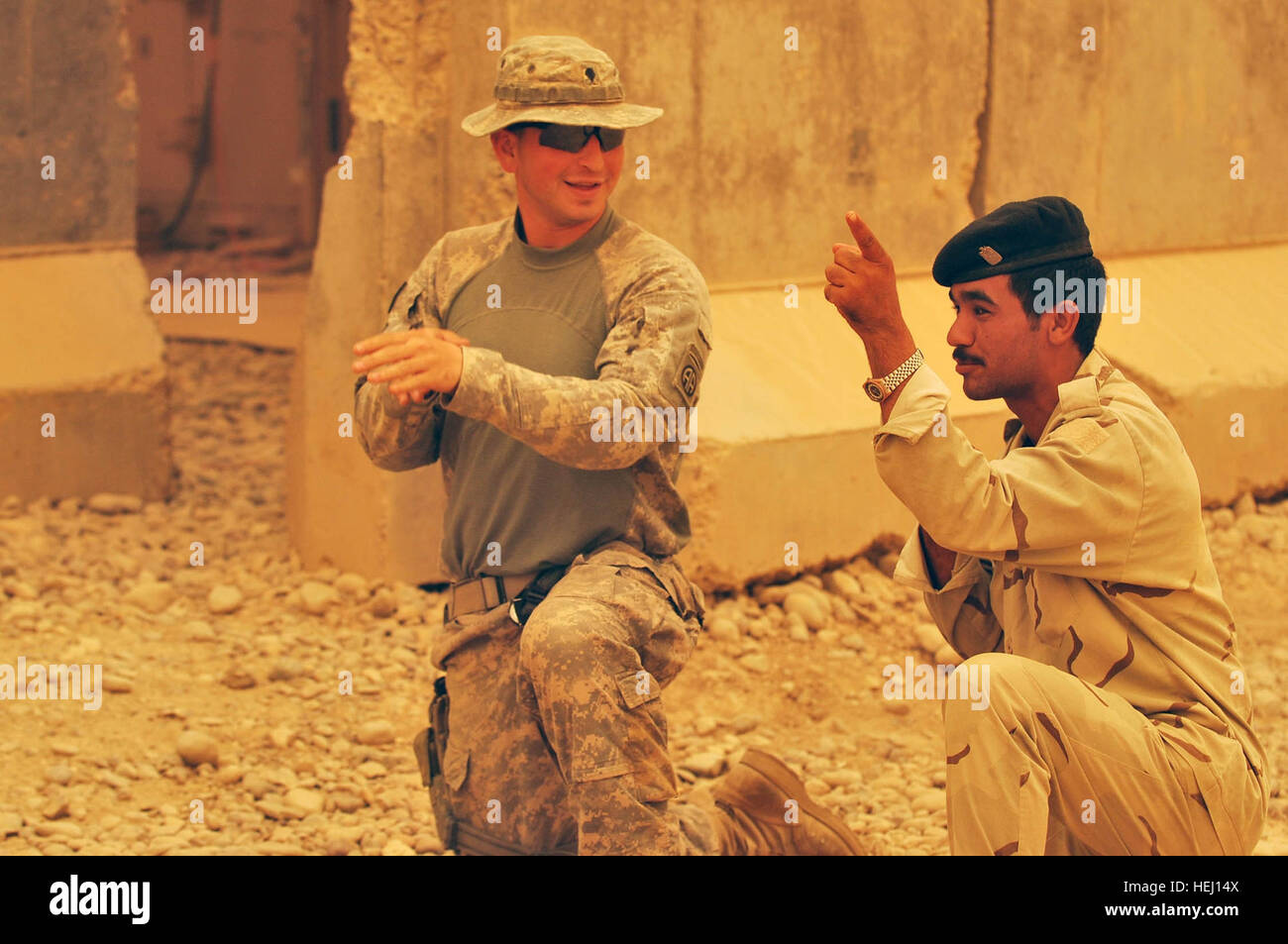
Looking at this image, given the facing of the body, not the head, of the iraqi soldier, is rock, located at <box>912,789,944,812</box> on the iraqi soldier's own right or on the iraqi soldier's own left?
on the iraqi soldier's own right

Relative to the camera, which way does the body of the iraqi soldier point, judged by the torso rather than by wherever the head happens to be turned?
to the viewer's left

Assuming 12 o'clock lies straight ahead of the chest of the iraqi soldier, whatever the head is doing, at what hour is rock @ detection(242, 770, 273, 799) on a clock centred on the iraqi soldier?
The rock is roughly at 1 o'clock from the iraqi soldier.

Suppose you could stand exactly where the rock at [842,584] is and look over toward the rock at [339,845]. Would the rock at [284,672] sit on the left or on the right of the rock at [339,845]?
right

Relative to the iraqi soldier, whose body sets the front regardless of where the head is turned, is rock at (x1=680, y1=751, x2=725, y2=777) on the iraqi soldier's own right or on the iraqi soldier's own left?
on the iraqi soldier's own right

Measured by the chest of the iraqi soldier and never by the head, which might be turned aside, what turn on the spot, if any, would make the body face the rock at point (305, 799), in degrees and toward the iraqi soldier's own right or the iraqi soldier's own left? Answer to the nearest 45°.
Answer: approximately 45° to the iraqi soldier's own right

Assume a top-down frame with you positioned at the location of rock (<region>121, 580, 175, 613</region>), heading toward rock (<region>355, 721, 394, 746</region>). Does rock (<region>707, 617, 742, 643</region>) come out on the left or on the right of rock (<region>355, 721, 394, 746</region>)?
left

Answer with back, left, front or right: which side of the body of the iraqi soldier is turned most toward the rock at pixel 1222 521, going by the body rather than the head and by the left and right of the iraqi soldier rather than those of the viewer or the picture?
right

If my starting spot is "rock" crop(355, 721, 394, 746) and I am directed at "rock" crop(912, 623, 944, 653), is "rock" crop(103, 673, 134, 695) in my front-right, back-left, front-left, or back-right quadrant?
back-left
